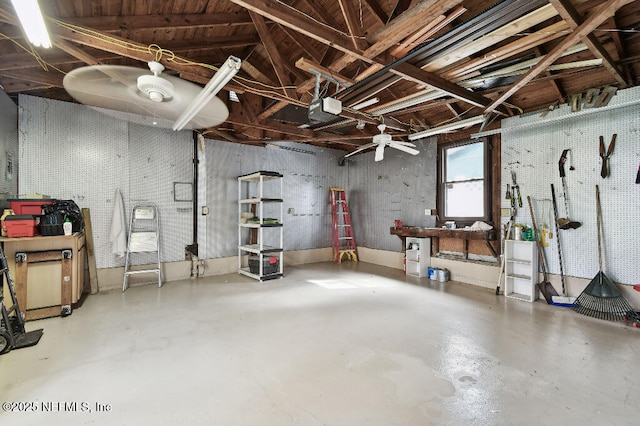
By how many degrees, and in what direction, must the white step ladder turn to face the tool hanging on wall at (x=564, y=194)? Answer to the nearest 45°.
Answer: approximately 45° to its left

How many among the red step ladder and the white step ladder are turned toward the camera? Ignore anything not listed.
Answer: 2

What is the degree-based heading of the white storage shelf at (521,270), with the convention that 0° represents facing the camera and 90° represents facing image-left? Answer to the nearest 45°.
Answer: approximately 45°

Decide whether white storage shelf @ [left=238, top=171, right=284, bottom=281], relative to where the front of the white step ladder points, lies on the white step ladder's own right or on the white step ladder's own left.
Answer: on the white step ladder's own left

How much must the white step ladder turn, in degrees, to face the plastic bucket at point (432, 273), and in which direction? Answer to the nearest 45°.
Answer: approximately 45° to its left

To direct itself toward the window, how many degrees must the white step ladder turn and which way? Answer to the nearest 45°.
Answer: approximately 45° to its left

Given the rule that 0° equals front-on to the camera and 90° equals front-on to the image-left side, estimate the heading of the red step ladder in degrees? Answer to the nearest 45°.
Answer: approximately 0°
